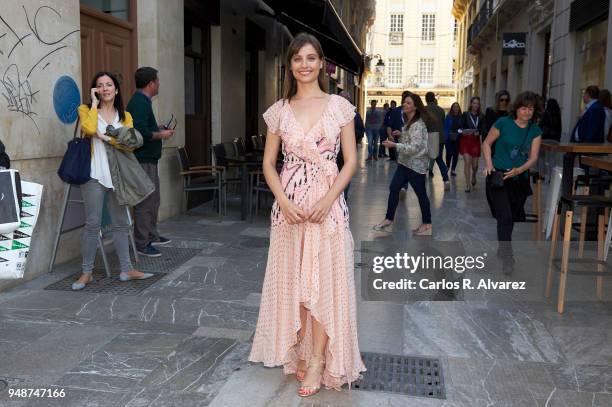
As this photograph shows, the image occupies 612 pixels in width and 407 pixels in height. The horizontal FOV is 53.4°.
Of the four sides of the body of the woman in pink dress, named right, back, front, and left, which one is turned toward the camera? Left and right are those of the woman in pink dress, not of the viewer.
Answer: front

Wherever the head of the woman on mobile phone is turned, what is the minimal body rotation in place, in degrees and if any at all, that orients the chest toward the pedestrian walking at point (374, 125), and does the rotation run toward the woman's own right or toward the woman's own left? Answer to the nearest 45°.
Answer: approximately 135° to the woman's own left

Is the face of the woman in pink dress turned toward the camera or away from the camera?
toward the camera

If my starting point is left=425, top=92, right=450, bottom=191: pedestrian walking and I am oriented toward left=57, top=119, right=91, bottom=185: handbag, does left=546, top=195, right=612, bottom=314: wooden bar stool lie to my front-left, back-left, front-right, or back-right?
front-left

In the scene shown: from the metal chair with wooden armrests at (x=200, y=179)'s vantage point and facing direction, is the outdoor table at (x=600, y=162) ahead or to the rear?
ahead

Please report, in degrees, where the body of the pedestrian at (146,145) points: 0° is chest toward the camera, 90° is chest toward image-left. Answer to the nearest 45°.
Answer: approximately 270°

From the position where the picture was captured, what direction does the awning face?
facing to the right of the viewer

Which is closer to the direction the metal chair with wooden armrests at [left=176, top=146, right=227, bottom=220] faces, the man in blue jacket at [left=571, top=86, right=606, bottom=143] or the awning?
the man in blue jacket

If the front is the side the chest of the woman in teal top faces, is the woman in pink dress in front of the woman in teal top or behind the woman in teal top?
in front

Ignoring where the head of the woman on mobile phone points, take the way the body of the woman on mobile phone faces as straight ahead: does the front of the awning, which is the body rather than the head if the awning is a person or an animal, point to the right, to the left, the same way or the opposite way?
to the left

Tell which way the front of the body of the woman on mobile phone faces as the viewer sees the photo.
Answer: toward the camera

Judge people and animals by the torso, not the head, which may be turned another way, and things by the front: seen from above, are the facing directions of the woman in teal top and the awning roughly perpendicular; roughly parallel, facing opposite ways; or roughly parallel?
roughly perpendicular

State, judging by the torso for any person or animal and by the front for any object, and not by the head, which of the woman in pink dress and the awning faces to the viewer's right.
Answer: the awning

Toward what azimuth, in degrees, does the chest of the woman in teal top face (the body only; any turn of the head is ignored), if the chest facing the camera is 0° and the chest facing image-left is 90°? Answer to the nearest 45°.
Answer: approximately 0°

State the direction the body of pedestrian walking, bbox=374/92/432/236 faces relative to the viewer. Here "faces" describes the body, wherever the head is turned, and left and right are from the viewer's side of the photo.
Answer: facing to the left of the viewer

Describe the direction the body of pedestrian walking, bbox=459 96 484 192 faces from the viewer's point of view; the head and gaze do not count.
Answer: toward the camera

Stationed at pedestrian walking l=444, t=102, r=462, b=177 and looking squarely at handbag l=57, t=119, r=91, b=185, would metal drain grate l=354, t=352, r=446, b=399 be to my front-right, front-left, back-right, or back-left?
front-left
